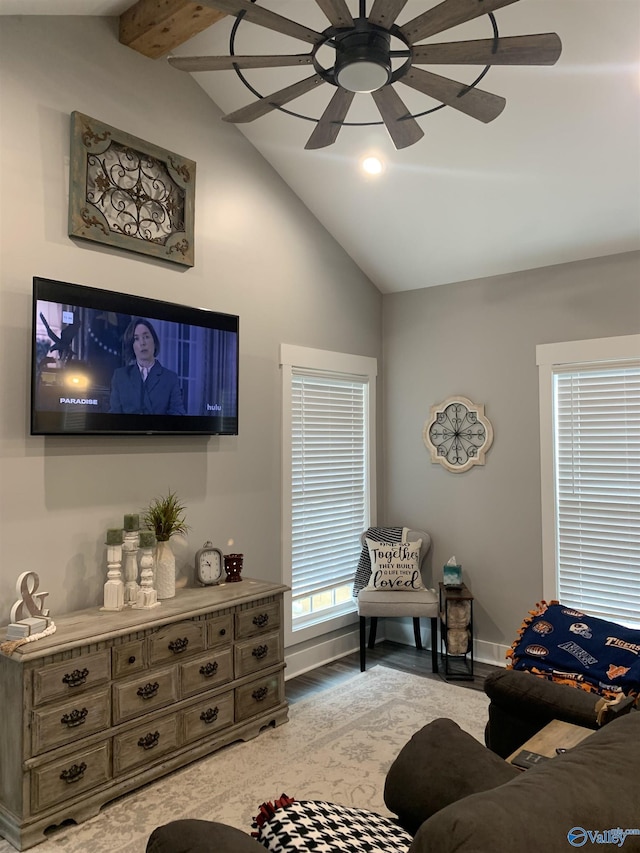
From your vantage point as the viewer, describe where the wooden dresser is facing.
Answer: facing the viewer and to the right of the viewer

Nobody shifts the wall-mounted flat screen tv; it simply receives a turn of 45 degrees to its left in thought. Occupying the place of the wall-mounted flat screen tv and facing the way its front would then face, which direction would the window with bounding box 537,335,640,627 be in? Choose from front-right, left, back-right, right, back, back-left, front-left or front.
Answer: front

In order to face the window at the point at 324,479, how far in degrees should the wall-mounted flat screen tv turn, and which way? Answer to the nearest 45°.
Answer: approximately 90° to its left

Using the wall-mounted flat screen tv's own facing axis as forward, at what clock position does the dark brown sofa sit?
The dark brown sofa is roughly at 1 o'clock from the wall-mounted flat screen tv.

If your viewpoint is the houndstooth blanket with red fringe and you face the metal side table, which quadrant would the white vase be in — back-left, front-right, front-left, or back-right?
front-left

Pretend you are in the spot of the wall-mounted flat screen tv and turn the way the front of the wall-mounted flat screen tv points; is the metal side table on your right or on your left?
on your left

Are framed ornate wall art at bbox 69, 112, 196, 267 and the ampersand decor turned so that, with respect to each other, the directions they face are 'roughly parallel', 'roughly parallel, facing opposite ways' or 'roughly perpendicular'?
roughly parallel

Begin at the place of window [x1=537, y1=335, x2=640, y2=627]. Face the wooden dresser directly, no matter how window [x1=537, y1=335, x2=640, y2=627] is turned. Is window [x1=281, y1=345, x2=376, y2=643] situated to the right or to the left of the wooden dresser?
right

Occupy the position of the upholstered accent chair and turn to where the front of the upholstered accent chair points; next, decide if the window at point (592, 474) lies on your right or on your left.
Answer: on your left

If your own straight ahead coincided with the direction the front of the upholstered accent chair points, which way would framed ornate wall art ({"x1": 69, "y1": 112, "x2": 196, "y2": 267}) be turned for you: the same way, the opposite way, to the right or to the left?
to the left

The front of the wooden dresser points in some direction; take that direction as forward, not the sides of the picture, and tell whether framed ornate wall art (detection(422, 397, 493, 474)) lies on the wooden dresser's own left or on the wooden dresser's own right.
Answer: on the wooden dresser's own left

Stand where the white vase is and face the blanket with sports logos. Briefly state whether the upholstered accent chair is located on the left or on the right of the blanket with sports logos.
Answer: left

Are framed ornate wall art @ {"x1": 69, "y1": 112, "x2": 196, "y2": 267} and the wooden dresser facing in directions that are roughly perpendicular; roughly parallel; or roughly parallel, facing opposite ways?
roughly parallel

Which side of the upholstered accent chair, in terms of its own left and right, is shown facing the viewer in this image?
front
